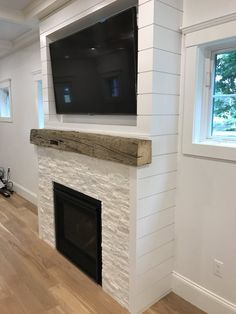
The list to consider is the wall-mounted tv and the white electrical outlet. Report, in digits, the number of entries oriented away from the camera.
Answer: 0

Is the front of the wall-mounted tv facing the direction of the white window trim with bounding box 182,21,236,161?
no

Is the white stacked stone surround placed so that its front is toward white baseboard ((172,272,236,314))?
no

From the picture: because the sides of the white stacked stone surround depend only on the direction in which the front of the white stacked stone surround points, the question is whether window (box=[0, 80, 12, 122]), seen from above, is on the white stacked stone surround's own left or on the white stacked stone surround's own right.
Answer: on the white stacked stone surround's own right

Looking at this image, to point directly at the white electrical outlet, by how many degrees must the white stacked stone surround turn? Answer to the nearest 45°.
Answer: approximately 90° to its left

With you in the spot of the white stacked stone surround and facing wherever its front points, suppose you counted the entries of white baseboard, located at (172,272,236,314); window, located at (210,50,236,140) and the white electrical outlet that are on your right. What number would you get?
0

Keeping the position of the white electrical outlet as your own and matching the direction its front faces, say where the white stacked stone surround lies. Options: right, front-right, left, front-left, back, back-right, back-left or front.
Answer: front-right

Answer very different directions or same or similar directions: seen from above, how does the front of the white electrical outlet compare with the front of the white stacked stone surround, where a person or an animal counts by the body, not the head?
same or similar directions

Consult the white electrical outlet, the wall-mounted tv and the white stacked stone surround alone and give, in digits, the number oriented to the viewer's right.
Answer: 0

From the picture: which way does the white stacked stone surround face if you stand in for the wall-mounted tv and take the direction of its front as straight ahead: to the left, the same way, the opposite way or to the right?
the same way

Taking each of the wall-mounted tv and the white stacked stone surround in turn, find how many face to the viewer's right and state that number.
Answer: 0

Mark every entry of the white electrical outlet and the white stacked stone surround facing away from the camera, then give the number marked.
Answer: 0

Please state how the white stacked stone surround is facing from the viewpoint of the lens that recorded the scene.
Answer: facing the viewer and to the left of the viewer
